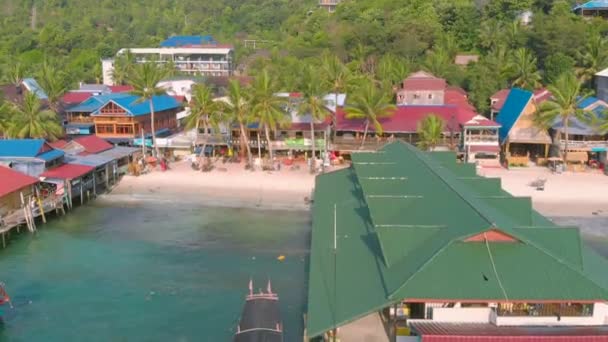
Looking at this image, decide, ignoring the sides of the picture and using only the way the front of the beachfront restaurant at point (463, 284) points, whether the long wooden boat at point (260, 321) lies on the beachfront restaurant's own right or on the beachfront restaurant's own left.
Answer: on the beachfront restaurant's own right

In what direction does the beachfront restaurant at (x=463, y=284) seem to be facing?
toward the camera

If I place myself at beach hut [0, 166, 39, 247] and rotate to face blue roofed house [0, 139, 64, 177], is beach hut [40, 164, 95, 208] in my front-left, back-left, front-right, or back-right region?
front-right

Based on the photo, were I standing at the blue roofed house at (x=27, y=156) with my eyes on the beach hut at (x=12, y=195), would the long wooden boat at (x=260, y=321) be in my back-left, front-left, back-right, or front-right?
front-left

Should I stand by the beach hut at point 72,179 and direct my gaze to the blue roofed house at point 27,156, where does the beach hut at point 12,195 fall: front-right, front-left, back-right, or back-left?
front-left

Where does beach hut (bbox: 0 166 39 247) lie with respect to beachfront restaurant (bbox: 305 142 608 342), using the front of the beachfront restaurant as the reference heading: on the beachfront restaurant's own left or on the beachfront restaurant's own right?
on the beachfront restaurant's own right

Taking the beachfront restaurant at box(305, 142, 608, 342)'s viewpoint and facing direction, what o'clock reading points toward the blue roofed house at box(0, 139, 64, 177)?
The blue roofed house is roughly at 4 o'clock from the beachfront restaurant.

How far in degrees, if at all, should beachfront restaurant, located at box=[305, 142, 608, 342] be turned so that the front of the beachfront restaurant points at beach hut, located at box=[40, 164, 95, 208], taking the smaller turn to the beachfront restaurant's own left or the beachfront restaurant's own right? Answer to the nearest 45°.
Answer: approximately 135° to the beachfront restaurant's own right

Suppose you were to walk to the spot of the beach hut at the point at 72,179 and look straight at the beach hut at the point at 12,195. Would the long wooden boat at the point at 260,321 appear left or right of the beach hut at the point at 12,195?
left
